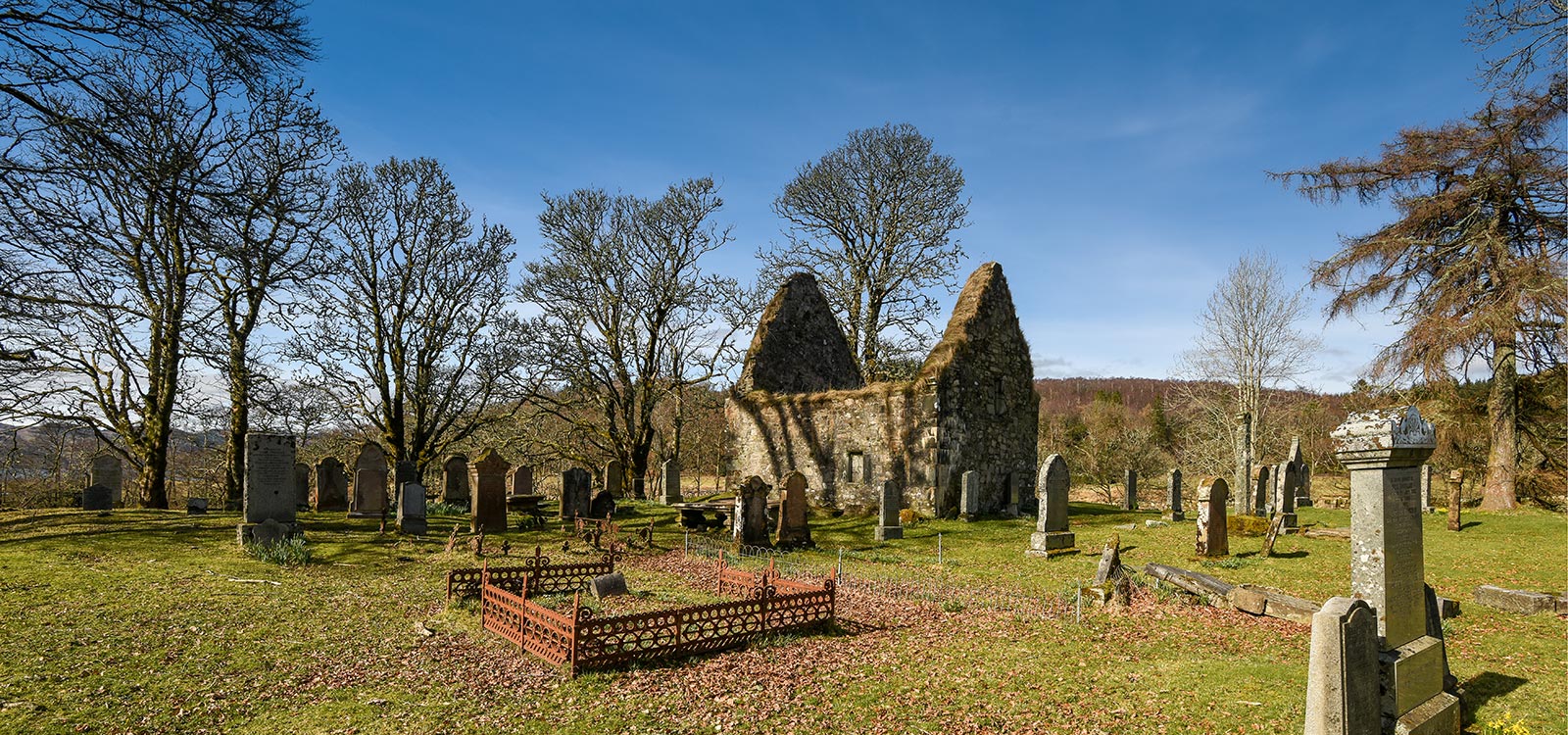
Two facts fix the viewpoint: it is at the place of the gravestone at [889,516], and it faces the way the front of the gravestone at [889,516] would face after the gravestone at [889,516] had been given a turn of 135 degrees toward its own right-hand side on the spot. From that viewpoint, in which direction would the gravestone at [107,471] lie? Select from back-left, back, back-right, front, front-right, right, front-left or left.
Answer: front

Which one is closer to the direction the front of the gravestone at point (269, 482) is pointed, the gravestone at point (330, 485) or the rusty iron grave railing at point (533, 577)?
the rusty iron grave railing

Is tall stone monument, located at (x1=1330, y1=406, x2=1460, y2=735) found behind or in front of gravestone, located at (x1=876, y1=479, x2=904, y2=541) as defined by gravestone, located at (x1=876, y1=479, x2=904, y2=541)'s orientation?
in front

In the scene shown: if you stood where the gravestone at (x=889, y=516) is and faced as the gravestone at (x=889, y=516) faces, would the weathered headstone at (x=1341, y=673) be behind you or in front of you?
in front

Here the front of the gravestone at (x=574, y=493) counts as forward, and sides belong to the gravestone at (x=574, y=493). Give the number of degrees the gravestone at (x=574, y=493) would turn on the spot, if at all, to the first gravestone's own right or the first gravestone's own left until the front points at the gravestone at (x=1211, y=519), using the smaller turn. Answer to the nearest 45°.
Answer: approximately 45° to the first gravestone's own left

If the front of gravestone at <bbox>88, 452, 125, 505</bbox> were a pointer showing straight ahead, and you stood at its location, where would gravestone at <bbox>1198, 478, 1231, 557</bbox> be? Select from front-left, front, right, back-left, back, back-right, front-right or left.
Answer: front-left

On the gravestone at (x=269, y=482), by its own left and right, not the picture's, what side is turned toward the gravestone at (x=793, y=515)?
left
